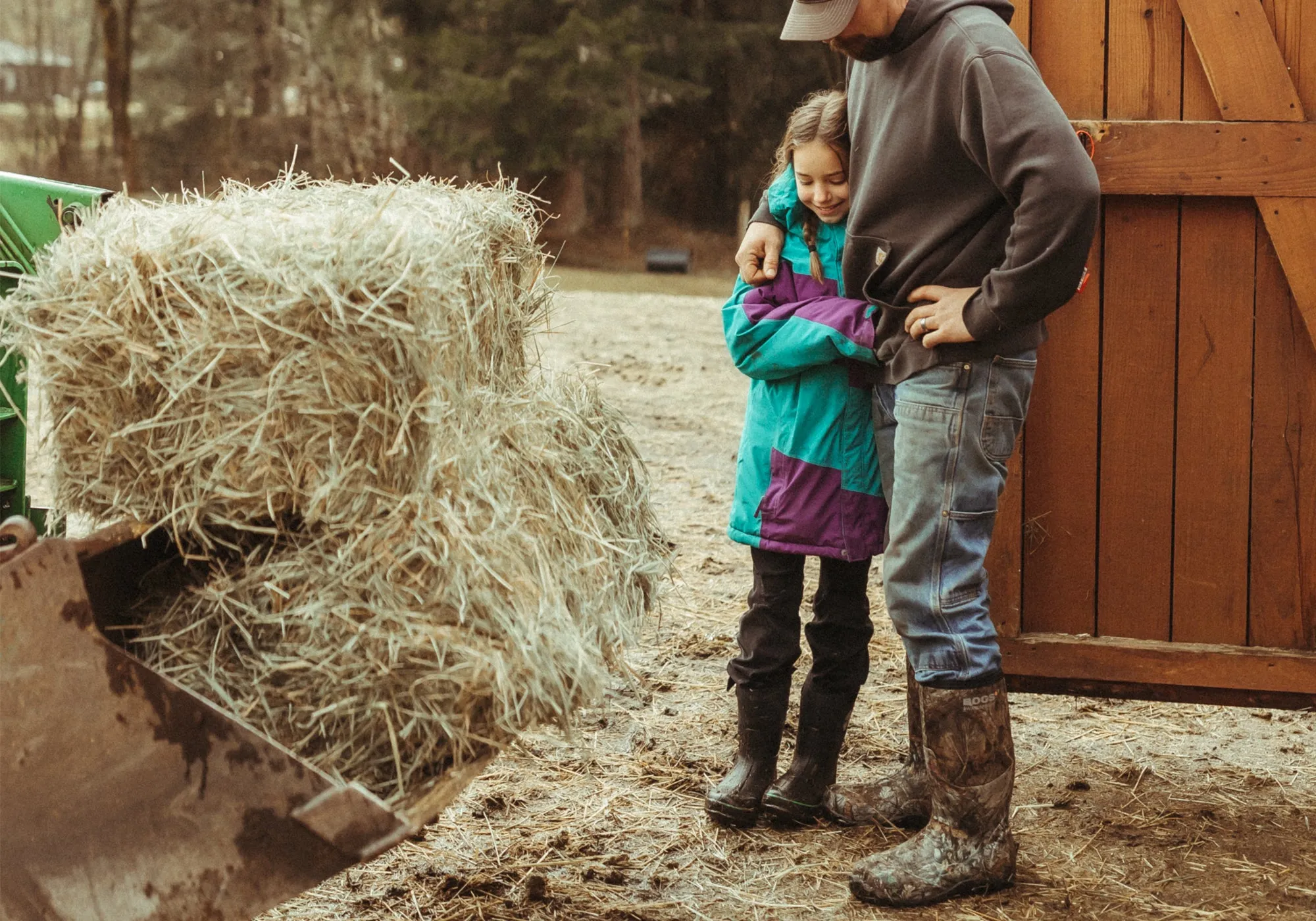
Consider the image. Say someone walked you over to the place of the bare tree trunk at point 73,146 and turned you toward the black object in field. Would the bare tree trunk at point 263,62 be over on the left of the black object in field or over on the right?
left

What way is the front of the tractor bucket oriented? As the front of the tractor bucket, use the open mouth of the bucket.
to the viewer's right

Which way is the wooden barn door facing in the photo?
toward the camera

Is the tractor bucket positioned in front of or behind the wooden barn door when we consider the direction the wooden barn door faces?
in front

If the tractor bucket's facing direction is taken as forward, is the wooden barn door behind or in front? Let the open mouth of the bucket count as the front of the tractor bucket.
in front

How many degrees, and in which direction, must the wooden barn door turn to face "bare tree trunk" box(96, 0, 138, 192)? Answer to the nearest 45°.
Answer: approximately 135° to its right

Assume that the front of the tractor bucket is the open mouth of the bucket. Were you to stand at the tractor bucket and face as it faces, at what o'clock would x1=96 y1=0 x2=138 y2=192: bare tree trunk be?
The bare tree trunk is roughly at 9 o'clock from the tractor bucket.

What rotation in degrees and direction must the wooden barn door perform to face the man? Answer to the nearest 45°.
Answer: approximately 45° to its right

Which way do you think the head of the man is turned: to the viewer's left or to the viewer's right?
to the viewer's left

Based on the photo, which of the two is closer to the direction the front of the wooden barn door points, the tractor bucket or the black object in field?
the tractor bucket

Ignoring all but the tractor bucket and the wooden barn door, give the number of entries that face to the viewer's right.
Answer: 1

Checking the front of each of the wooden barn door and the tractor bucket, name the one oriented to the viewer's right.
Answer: the tractor bucket

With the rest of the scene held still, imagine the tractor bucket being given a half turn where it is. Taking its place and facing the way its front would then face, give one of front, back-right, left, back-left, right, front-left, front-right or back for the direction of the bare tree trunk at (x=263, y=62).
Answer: right

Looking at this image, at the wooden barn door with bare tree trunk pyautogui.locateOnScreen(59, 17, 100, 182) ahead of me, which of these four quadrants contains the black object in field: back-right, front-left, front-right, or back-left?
front-right

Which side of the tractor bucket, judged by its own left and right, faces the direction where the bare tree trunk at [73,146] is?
left
